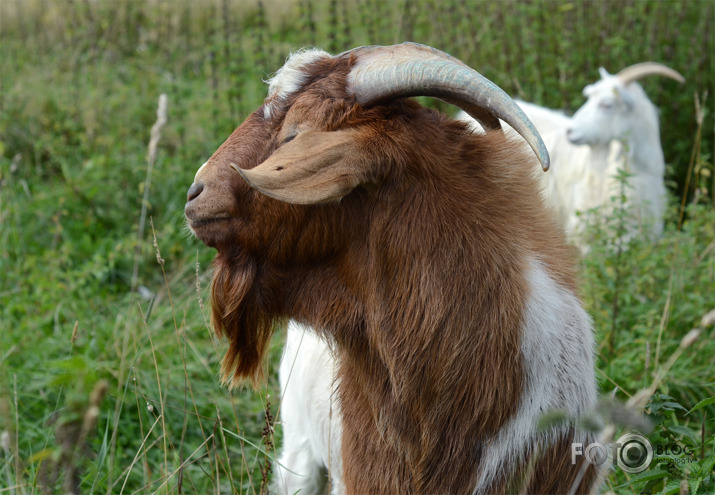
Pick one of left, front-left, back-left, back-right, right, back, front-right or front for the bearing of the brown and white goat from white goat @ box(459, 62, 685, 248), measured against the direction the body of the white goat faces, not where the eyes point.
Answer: front-right
